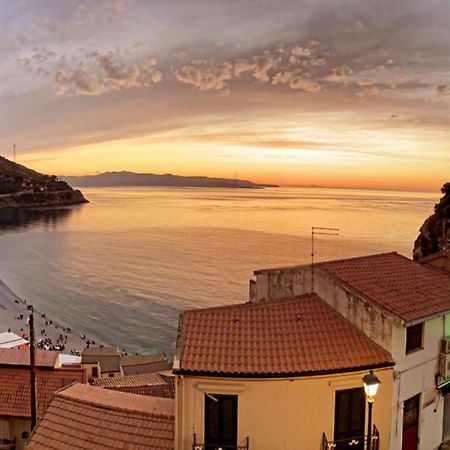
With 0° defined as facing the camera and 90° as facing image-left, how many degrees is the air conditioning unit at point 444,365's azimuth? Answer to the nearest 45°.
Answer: approximately 315°
